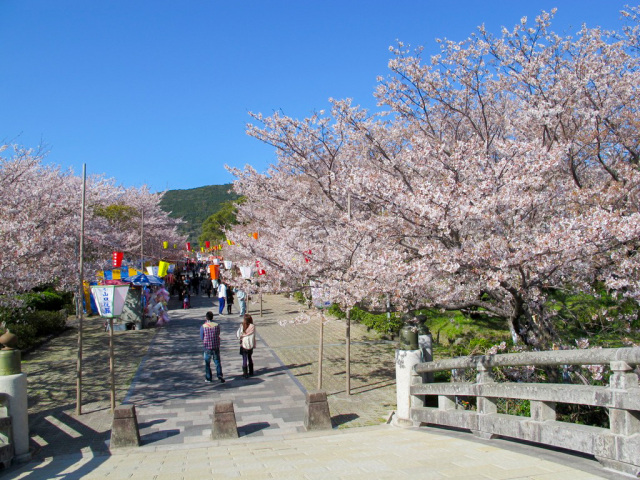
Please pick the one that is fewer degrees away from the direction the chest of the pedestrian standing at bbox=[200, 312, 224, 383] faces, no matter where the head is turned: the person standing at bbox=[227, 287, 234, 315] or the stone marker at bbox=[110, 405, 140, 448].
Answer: the person standing

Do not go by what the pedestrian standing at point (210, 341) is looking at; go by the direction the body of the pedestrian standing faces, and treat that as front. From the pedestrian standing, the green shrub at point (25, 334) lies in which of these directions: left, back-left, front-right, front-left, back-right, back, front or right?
front-left

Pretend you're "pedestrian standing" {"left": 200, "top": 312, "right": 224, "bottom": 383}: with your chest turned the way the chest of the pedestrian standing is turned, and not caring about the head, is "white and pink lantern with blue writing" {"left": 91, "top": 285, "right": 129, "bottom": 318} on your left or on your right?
on your left

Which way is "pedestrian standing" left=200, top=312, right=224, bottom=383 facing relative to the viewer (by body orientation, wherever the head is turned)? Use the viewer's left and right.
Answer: facing away from the viewer

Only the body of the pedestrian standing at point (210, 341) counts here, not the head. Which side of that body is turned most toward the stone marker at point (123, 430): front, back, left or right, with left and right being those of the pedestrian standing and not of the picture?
back

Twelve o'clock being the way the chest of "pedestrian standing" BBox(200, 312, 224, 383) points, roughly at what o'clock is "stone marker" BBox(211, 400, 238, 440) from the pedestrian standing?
The stone marker is roughly at 6 o'clock from the pedestrian standing.

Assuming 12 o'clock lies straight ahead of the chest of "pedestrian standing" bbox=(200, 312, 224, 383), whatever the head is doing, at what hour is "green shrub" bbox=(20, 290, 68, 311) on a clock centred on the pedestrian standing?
The green shrub is roughly at 11 o'clock from the pedestrian standing.

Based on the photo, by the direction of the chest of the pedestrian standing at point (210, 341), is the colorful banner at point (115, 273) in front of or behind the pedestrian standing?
in front

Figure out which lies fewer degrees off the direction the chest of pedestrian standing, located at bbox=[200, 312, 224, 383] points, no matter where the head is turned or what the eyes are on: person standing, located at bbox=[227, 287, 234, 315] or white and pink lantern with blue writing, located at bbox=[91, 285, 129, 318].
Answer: the person standing

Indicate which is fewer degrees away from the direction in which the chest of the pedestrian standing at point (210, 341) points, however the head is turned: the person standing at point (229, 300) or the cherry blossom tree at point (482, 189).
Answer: the person standing

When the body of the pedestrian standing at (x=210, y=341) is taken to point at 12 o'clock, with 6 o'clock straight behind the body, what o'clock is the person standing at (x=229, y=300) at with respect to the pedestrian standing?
The person standing is roughly at 12 o'clock from the pedestrian standing.

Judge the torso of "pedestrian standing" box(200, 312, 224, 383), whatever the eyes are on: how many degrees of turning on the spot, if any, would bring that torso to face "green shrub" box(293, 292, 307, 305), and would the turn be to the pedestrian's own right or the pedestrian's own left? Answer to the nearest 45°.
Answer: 0° — they already face it

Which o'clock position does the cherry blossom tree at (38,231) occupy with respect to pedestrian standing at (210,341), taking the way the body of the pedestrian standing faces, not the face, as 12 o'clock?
The cherry blossom tree is roughly at 10 o'clock from the pedestrian standing.
